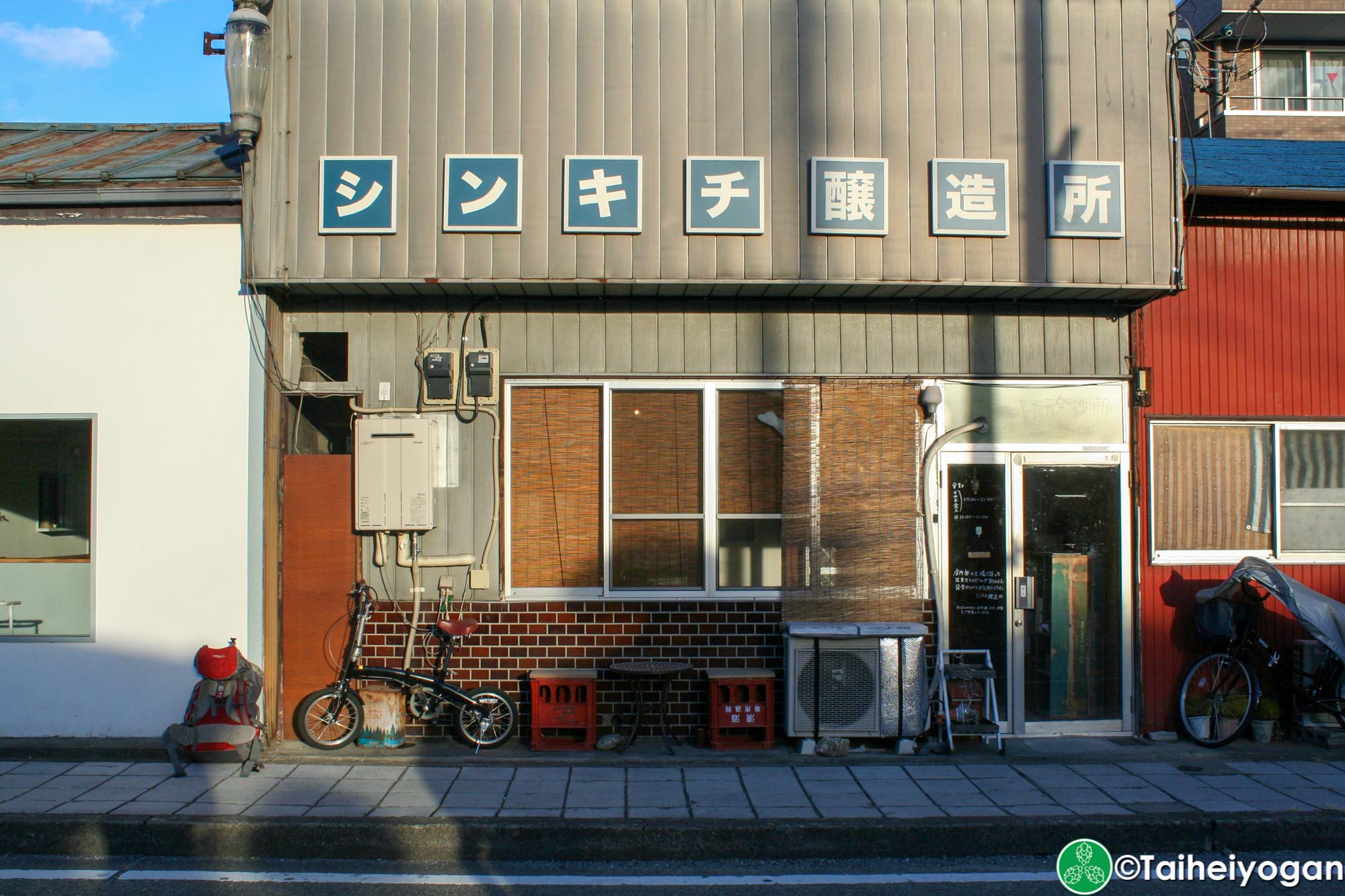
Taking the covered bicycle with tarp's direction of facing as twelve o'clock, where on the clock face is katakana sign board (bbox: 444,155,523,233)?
The katakana sign board is roughly at 11 o'clock from the covered bicycle with tarp.

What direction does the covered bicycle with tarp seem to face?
to the viewer's left

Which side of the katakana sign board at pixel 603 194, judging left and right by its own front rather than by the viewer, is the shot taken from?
front

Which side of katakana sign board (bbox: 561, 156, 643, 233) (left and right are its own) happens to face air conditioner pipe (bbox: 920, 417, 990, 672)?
left

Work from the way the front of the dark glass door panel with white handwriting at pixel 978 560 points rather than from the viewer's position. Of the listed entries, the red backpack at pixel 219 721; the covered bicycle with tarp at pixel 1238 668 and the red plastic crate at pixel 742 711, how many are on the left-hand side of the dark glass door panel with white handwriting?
1

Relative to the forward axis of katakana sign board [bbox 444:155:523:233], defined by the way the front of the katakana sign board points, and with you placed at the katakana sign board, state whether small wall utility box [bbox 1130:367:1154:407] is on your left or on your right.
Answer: on your left

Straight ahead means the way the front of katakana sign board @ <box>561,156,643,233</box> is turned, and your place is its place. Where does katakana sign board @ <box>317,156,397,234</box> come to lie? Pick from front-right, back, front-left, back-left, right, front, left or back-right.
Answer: right

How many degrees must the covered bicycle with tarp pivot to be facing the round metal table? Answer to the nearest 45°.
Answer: approximately 45° to its left

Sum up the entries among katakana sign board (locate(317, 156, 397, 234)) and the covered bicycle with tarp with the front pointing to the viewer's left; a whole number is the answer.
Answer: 1

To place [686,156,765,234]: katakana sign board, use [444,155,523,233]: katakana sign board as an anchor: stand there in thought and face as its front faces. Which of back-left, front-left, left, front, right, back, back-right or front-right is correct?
left

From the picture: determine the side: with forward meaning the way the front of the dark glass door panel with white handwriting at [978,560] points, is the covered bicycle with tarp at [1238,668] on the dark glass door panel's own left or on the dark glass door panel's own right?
on the dark glass door panel's own left

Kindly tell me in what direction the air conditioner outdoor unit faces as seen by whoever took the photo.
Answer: facing the viewer

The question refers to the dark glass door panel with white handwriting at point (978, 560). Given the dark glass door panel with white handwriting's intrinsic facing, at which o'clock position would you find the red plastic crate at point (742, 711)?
The red plastic crate is roughly at 2 o'clock from the dark glass door panel with white handwriting.

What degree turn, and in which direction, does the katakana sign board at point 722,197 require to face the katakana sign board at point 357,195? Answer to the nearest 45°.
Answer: approximately 90° to its right
